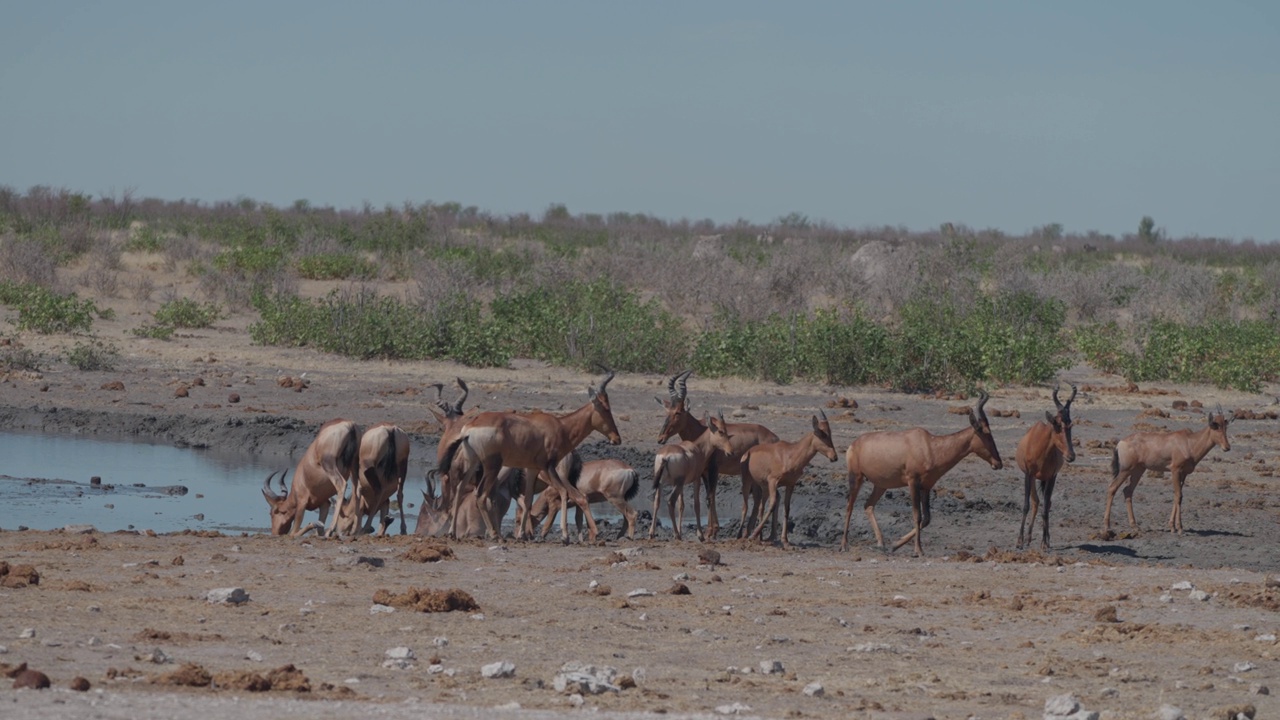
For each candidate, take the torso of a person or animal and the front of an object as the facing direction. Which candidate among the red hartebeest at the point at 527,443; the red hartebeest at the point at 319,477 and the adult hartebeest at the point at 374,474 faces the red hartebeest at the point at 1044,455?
the red hartebeest at the point at 527,443

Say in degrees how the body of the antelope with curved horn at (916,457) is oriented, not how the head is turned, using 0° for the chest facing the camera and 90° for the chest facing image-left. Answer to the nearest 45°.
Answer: approximately 270°

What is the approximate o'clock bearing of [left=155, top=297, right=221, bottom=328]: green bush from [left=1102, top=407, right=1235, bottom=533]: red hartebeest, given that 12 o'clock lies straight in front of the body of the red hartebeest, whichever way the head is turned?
The green bush is roughly at 7 o'clock from the red hartebeest.

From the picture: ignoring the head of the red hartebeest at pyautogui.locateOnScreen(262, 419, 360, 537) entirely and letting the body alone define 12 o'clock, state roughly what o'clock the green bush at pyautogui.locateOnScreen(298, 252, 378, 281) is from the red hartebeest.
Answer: The green bush is roughly at 3 o'clock from the red hartebeest.

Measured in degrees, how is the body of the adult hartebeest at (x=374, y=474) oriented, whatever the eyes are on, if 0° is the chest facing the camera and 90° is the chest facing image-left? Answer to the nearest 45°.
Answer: approximately 135°

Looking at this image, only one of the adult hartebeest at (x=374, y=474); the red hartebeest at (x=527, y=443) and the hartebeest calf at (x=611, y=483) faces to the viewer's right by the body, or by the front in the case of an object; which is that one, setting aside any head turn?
the red hartebeest

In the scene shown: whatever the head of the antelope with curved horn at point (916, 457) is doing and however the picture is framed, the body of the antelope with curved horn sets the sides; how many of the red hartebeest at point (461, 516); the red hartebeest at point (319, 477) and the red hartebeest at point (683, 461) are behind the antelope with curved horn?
3

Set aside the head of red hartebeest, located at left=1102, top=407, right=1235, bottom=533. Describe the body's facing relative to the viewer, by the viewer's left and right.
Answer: facing to the right of the viewer

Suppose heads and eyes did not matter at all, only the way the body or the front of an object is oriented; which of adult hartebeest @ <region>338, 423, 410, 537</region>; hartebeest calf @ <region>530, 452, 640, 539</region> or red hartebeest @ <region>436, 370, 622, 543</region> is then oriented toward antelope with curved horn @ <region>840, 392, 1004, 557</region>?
the red hartebeest

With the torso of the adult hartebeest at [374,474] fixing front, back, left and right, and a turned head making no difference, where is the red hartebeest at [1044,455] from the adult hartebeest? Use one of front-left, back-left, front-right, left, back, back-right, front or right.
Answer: back-right

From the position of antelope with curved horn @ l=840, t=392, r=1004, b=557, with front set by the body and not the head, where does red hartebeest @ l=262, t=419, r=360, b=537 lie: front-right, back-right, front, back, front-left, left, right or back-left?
back

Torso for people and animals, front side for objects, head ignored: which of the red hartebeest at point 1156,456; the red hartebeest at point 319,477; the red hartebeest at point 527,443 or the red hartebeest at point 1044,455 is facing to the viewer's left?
the red hartebeest at point 319,477

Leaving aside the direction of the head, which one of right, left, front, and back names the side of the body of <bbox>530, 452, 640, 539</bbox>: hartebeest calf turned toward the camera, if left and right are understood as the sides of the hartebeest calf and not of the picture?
left

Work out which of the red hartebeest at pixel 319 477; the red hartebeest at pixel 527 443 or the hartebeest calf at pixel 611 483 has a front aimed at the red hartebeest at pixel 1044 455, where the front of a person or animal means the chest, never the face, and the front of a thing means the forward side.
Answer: the red hartebeest at pixel 527 443

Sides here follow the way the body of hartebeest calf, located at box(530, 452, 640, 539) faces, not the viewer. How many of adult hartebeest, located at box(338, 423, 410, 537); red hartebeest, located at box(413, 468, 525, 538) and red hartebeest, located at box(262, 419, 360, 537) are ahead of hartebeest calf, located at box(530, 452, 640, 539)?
3

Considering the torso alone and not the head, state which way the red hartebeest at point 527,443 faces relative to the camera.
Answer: to the viewer's right

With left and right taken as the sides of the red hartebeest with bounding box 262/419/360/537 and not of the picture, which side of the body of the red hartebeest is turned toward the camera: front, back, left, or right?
left

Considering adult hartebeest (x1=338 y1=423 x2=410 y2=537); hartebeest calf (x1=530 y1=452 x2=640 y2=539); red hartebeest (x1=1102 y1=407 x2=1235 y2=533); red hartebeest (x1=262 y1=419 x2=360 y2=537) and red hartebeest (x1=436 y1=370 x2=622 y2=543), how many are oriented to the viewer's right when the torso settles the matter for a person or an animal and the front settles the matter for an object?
2
